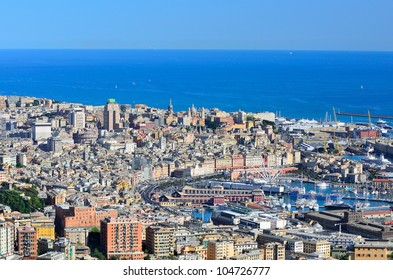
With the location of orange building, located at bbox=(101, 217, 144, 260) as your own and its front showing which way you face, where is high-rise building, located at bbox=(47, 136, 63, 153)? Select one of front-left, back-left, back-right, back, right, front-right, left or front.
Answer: back

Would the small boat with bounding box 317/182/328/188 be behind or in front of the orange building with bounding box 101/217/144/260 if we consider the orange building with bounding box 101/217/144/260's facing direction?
behind

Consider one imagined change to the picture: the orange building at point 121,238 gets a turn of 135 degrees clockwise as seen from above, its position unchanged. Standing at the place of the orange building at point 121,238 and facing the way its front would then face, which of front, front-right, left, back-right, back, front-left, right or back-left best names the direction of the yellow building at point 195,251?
back

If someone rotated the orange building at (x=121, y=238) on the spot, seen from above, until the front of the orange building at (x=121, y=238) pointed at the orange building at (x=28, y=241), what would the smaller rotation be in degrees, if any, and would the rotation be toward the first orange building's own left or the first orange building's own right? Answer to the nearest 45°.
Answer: approximately 90° to the first orange building's own right

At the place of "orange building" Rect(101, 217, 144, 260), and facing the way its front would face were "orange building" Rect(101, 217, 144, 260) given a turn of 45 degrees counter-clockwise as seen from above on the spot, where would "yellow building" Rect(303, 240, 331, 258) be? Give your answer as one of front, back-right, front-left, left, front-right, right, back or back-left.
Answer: front-left

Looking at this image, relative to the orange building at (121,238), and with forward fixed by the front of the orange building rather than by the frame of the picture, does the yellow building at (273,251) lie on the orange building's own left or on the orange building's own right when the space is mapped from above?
on the orange building's own left

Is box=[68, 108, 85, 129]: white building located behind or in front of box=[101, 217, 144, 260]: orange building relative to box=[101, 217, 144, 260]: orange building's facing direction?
behind

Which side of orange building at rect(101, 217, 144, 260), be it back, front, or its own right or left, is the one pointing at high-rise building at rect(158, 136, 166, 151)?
back

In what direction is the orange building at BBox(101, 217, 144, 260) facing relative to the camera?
toward the camera

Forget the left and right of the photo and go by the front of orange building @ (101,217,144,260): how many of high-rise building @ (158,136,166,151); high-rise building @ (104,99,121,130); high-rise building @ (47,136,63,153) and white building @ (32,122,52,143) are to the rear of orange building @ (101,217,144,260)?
4

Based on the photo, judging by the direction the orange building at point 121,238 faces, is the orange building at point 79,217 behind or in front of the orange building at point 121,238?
behind

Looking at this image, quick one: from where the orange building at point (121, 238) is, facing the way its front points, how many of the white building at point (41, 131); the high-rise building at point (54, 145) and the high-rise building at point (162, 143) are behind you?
3

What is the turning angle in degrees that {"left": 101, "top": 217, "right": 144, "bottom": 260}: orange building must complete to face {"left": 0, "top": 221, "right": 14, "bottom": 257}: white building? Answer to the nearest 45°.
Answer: approximately 45° to its right

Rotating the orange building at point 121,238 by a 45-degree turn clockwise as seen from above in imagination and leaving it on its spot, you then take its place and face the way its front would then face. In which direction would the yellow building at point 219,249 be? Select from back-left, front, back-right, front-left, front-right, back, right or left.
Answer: left
